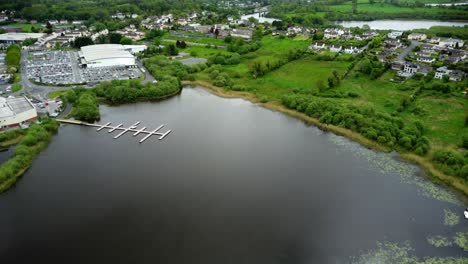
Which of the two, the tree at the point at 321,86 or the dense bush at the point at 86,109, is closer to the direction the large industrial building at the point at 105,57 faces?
the dense bush

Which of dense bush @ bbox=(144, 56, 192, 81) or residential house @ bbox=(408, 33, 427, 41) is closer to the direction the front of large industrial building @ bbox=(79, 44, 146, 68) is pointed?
the dense bush

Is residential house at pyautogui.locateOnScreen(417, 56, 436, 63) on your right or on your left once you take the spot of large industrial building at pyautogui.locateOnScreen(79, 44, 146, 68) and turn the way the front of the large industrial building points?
on your left
